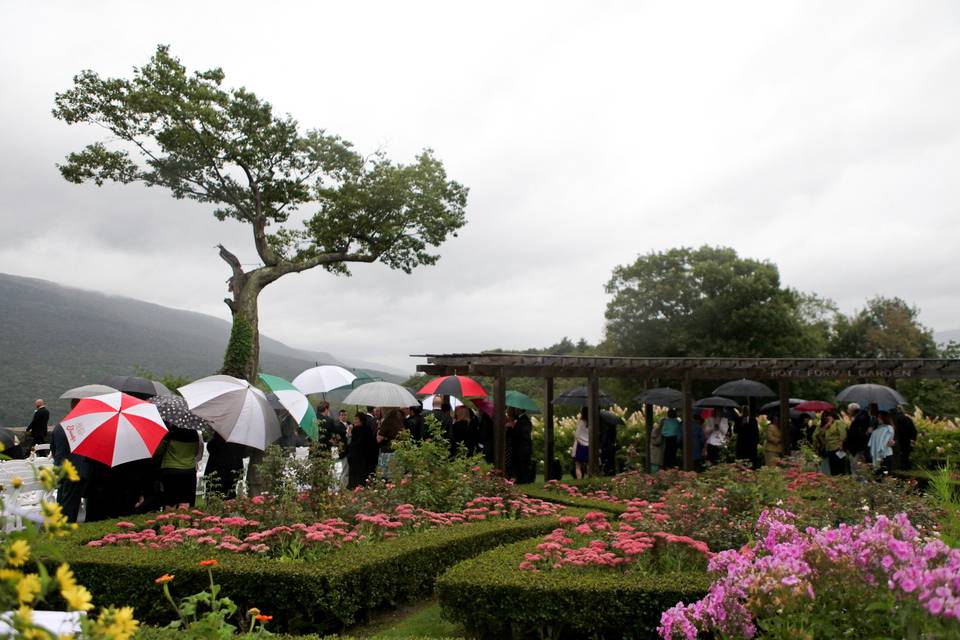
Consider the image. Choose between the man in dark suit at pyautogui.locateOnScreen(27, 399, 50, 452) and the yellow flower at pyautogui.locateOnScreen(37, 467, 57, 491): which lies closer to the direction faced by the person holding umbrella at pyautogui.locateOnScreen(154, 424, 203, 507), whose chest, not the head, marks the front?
the man in dark suit

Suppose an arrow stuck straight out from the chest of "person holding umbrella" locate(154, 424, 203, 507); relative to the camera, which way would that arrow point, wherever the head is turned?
away from the camera

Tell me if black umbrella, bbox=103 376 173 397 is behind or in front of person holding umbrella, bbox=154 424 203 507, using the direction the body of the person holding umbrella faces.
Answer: in front

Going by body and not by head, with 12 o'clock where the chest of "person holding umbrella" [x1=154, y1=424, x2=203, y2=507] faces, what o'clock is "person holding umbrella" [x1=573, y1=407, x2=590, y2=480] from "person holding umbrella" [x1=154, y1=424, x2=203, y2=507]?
"person holding umbrella" [x1=573, y1=407, x2=590, y2=480] is roughly at 2 o'clock from "person holding umbrella" [x1=154, y1=424, x2=203, y2=507].

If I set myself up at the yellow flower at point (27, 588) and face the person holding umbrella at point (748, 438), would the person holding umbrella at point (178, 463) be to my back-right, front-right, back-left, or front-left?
front-left

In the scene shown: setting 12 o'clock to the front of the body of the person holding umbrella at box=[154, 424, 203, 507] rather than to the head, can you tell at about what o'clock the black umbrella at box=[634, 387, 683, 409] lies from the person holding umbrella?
The black umbrella is roughly at 2 o'clock from the person holding umbrella.

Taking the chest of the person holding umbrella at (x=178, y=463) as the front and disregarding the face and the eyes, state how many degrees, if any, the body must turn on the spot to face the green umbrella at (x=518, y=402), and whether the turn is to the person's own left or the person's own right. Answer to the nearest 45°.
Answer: approximately 45° to the person's own right

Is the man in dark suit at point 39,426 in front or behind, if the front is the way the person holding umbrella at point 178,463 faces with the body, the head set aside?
in front

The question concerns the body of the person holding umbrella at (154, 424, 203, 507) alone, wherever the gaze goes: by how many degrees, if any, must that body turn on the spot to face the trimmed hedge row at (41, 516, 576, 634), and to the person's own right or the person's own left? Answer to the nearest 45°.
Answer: approximately 180°

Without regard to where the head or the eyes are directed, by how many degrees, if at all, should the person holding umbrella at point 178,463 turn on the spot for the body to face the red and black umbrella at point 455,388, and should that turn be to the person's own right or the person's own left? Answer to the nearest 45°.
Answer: approximately 45° to the person's own right

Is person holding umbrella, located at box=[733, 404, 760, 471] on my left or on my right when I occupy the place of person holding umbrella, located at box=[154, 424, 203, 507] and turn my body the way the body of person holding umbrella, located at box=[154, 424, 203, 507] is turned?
on my right

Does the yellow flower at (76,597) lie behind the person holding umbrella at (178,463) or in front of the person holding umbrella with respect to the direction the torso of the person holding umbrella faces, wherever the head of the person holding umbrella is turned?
behind

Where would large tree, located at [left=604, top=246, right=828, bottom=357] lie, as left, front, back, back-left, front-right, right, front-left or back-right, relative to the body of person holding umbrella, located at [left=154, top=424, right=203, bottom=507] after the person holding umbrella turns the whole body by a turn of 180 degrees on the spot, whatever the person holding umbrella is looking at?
back-left

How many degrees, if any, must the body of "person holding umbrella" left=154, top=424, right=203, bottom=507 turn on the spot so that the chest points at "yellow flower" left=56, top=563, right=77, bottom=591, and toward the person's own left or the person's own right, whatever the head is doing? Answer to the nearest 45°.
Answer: approximately 180°
